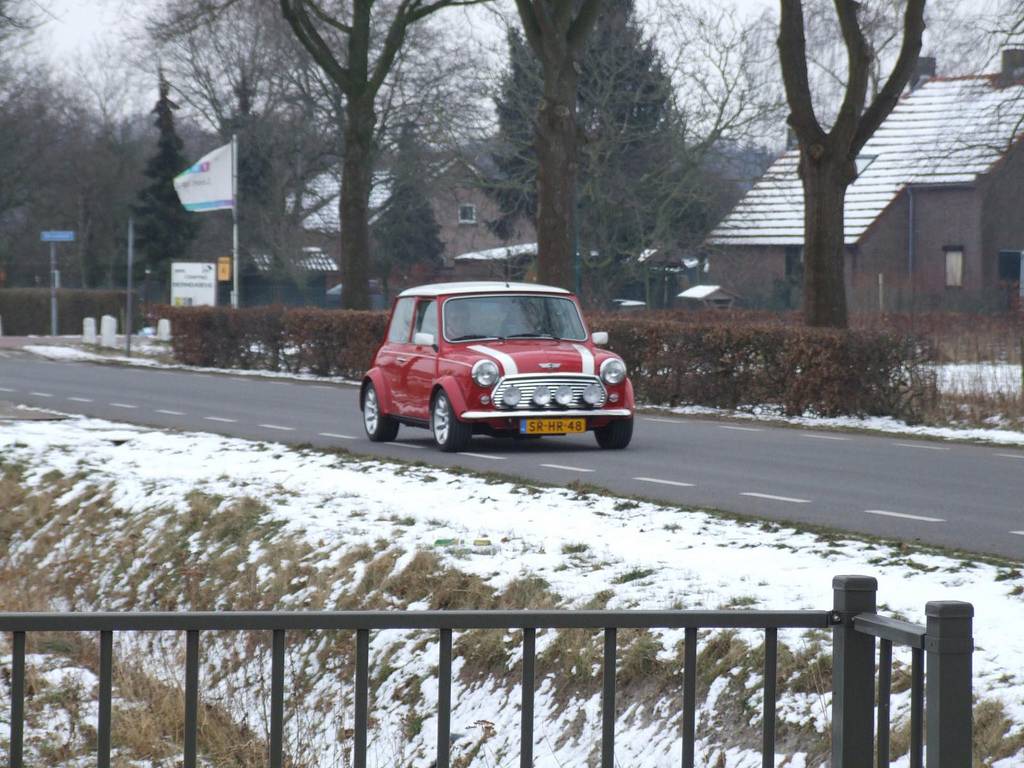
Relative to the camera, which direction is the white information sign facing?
toward the camera

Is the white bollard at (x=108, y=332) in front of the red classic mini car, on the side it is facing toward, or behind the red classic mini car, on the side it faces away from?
behind

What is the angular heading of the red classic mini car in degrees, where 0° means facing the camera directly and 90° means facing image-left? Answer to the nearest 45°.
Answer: approximately 315°

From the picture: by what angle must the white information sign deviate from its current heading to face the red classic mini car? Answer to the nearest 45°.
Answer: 0° — it already faces it

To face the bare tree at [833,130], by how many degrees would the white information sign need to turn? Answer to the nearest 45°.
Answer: approximately 45° to its left

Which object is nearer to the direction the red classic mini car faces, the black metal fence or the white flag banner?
the black metal fence

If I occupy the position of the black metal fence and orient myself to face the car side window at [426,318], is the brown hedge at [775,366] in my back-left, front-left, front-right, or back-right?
front-right

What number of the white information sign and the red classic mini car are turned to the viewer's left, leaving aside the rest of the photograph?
0

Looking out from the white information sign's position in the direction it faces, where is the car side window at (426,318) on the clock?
The car side window is roughly at 12 o'clock from the white information sign.

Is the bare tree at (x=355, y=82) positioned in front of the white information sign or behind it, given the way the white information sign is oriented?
in front

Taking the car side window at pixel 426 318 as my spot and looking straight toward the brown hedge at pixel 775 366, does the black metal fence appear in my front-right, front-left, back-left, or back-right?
back-right

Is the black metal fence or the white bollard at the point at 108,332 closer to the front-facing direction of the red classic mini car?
the black metal fence
